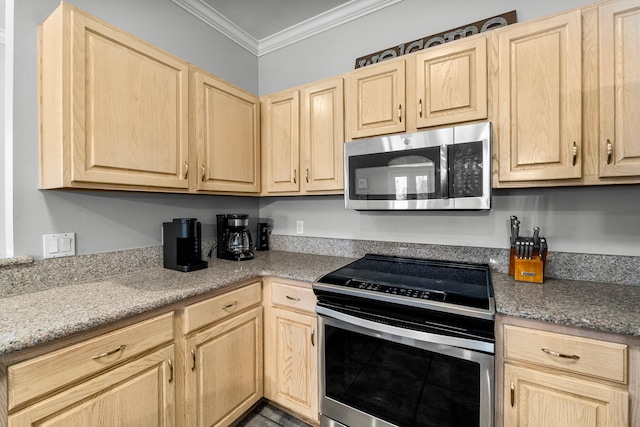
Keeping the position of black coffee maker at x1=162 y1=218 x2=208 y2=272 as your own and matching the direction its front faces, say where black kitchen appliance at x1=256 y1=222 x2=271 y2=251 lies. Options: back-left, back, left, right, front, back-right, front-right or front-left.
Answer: left

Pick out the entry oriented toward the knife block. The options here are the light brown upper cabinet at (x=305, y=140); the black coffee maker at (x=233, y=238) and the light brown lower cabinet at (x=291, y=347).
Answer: the black coffee maker

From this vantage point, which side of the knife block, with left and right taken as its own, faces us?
front

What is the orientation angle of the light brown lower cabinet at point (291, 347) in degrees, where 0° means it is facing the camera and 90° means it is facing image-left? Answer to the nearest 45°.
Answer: approximately 45°

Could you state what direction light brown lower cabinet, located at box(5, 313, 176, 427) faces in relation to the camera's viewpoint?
facing the viewer and to the right of the viewer

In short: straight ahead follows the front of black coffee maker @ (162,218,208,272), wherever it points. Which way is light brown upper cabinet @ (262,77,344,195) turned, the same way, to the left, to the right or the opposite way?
to the right

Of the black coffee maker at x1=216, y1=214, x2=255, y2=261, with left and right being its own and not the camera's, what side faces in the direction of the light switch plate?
right

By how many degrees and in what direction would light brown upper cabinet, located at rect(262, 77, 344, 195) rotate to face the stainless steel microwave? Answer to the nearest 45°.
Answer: approximately 90° to its left

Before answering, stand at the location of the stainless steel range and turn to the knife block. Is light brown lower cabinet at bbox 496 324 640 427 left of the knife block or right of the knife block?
right

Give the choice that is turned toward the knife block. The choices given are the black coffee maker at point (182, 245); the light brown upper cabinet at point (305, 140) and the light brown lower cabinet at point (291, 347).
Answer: the black coffee maker

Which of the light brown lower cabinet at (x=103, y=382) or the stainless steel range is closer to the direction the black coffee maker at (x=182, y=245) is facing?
the stainless steel range

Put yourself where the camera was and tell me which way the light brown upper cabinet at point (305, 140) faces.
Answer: facing the viewer and to the left of the viewer

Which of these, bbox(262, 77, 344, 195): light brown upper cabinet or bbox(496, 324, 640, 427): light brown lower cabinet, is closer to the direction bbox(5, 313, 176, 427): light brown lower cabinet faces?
the light brown lower cabinet
